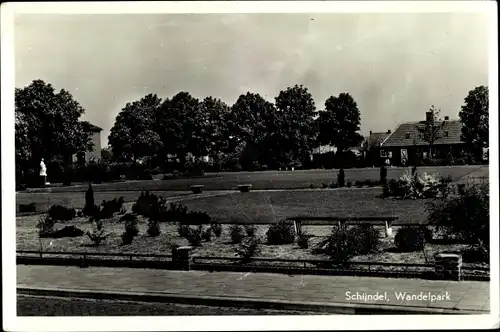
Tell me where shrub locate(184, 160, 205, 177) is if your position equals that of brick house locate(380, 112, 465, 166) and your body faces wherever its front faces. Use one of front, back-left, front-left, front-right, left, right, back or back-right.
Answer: right

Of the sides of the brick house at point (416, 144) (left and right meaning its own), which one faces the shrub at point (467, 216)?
front

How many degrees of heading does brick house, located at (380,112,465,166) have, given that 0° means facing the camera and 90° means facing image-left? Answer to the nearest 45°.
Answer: approximately 0°

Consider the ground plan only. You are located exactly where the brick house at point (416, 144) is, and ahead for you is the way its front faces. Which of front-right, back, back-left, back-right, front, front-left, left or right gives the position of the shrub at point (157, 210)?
front

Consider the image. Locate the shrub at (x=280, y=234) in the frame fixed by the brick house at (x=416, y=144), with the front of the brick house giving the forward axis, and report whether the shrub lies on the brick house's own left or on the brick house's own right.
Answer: on the brick house's own right

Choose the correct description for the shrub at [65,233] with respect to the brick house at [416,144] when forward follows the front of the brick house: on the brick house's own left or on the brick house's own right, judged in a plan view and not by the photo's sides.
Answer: on the brick house's own right

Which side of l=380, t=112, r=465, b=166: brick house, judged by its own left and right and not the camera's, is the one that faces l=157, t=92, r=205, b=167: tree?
right

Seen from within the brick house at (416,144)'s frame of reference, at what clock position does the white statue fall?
The white statue is roughly at 2 o'clock from the brick house.

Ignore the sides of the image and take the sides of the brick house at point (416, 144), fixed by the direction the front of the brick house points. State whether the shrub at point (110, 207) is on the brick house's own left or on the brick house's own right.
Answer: on the brick house's own right

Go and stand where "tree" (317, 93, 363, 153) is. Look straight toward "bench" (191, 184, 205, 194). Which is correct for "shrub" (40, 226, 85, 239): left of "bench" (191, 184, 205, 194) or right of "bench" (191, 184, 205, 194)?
left
